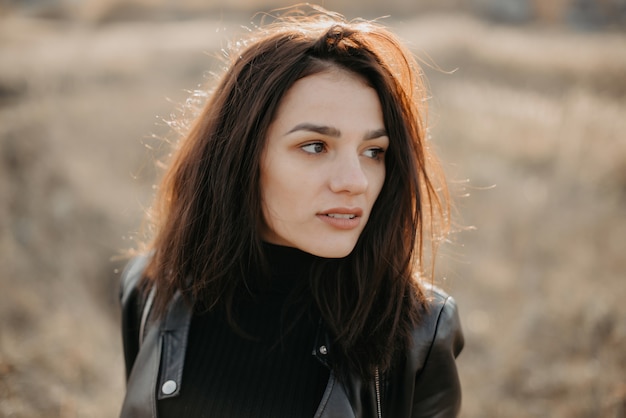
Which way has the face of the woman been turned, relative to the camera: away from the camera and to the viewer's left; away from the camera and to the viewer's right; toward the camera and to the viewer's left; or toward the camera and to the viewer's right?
toward the camera and to the viewer's right

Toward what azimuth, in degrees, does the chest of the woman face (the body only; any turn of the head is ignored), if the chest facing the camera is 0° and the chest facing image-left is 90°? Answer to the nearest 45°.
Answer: approximately 0°
